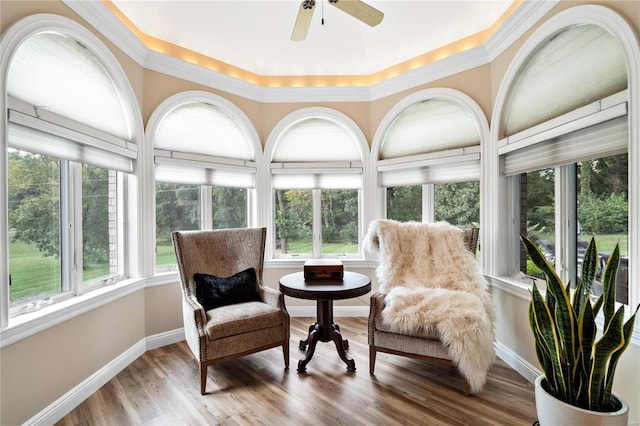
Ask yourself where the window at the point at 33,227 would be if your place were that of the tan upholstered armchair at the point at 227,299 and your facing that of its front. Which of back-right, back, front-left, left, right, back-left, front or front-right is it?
back-right

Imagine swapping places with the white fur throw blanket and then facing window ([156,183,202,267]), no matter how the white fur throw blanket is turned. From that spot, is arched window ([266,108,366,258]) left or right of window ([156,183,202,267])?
right

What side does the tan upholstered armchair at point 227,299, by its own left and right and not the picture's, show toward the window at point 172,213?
back

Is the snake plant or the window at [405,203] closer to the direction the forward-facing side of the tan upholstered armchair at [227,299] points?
the snake plant

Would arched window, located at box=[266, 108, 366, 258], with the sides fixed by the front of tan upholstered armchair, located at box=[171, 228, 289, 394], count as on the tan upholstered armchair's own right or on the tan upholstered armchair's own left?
on the tan upholstered armchair's own left

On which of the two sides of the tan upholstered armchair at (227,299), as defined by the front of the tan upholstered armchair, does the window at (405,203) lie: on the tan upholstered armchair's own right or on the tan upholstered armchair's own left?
on the tan upholstered armchair's own left

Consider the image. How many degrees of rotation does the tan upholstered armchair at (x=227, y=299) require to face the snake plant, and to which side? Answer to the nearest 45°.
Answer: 0° — it already faces it
